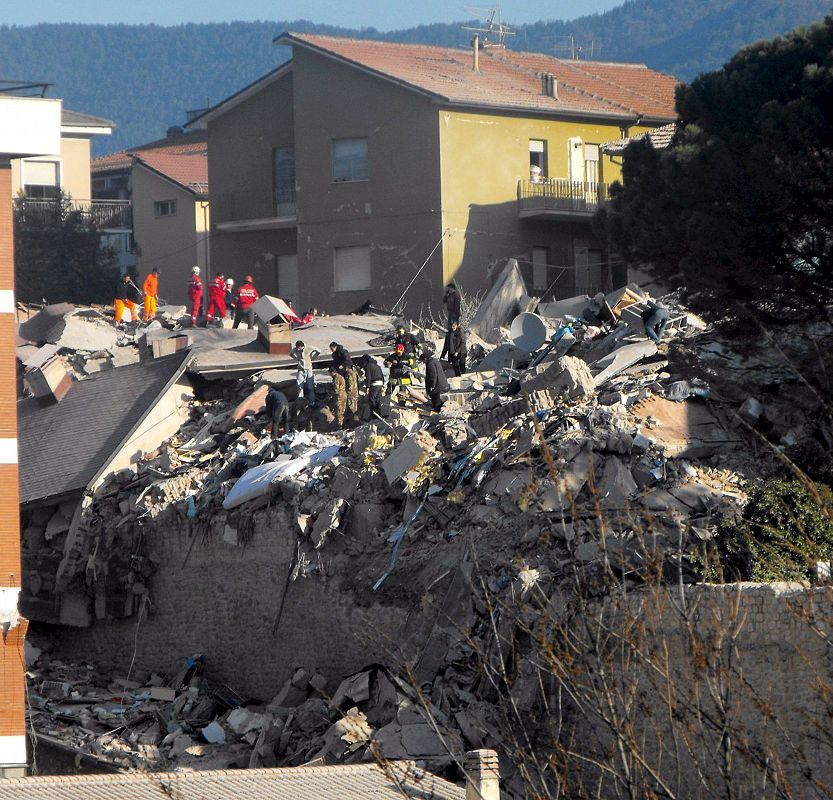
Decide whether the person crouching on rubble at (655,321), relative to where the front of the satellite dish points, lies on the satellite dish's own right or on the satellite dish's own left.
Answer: on the satellite dish's own left

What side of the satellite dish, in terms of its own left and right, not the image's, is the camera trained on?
front

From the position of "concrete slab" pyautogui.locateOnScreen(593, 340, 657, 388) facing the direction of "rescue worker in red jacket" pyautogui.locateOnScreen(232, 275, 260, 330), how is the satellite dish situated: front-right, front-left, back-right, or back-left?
front-right

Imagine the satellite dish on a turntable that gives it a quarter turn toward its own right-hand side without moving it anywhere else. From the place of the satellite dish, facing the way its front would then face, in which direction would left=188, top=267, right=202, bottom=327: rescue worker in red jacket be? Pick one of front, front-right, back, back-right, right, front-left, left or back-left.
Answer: front-right

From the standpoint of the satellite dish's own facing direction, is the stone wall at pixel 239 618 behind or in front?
in front

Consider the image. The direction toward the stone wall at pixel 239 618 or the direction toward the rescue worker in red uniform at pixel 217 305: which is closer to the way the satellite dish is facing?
the stone wall

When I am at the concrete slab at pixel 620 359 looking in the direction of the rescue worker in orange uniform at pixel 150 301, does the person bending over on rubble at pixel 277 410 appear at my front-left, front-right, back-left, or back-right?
front-left

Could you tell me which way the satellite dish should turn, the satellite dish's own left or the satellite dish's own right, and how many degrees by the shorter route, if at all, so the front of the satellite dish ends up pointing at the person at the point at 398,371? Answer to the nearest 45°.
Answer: approximately 45° to the satellite dish's own right

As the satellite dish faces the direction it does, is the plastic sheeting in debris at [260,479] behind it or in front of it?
in front
